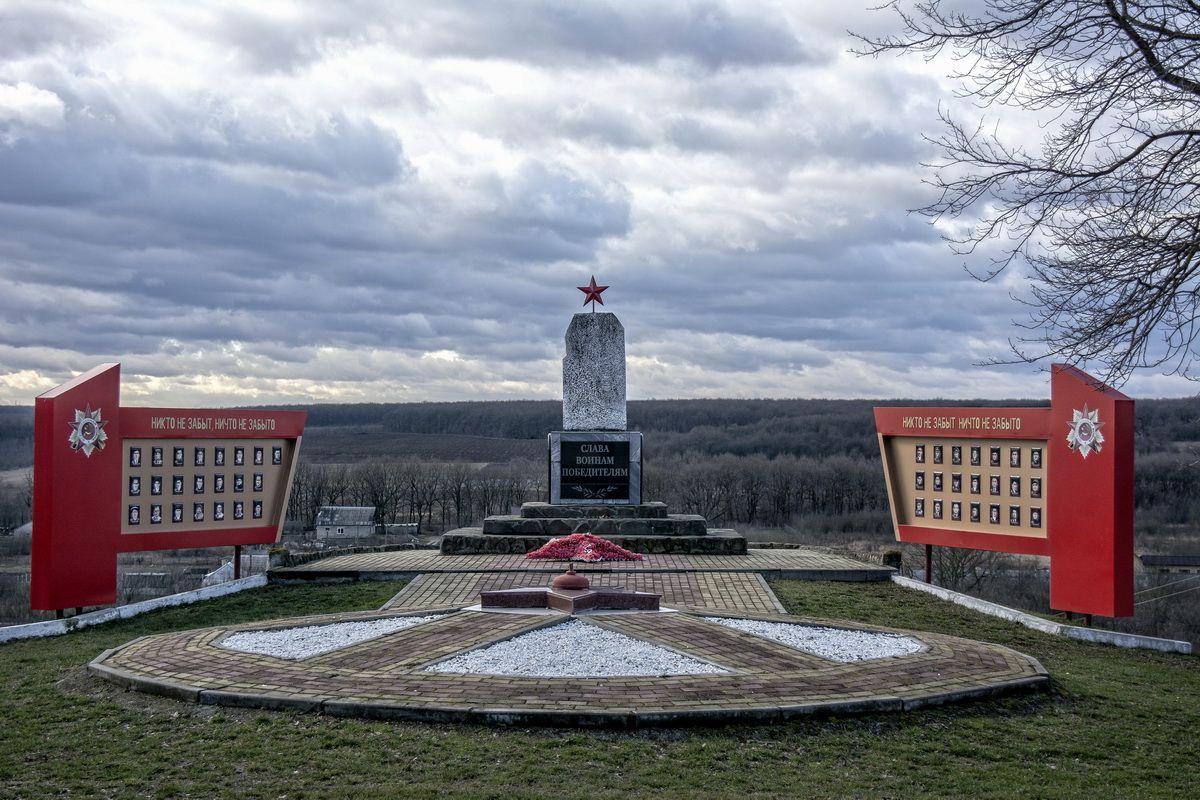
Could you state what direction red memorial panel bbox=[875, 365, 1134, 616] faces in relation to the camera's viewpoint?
facing the viewer and to the left of the viewer

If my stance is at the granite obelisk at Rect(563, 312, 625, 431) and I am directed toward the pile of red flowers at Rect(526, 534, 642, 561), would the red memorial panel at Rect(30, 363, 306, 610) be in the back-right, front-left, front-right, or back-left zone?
front-right

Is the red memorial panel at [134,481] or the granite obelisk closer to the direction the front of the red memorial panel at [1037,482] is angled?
the red memorial panel

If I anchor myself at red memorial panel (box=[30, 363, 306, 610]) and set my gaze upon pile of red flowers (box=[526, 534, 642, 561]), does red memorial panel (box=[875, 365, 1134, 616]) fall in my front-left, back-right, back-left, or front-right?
front-right

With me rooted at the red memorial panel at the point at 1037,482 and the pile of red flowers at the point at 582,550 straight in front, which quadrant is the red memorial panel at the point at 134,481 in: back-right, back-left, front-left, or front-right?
front-left

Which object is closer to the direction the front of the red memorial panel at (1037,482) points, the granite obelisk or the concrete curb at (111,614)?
the concrete curb

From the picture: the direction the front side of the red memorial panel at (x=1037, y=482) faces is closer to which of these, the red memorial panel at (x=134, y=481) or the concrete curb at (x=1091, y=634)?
the red memorial panel

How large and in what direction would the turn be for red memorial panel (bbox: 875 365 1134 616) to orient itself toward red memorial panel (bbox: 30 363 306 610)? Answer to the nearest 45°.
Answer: approximately 45° to its right

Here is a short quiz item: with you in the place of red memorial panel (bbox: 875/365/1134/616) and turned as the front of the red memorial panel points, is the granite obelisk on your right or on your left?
on your right

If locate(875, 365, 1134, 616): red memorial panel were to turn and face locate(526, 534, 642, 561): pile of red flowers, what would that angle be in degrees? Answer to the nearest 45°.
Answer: approximately 45° to its right
